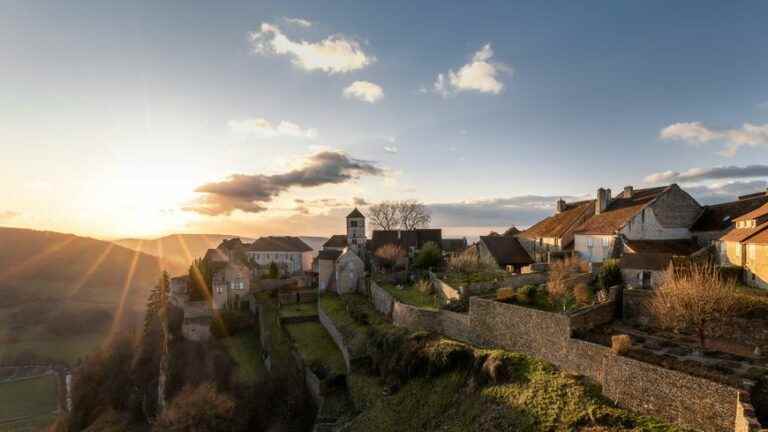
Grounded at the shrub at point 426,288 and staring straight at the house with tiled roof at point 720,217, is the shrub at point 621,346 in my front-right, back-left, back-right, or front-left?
front-right

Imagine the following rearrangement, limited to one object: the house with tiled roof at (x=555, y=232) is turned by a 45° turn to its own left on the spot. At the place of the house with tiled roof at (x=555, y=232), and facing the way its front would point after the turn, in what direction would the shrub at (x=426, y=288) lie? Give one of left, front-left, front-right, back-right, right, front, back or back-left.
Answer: front-right

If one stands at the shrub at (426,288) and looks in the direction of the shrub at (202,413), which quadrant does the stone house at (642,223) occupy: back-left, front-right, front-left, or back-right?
back-left

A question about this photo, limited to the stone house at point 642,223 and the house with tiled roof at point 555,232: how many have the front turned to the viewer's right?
0

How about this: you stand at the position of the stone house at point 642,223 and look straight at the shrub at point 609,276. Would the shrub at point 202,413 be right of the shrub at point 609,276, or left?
right

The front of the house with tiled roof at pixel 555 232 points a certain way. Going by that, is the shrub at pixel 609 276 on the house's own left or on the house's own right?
on the house's own left

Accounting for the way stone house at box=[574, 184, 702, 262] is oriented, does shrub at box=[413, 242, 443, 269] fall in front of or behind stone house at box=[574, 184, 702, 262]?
in front

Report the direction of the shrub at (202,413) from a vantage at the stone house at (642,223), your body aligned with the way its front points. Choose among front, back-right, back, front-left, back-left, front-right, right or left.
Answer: front

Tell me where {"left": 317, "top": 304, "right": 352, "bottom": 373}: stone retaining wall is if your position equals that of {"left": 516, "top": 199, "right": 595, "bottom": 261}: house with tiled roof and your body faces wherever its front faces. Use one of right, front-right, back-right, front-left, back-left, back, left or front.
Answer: front

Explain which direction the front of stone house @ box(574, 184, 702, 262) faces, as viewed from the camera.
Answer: facing the viewer and to the left of the viewer

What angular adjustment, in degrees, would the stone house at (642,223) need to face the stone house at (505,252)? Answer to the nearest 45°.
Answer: approximately 45° to its right

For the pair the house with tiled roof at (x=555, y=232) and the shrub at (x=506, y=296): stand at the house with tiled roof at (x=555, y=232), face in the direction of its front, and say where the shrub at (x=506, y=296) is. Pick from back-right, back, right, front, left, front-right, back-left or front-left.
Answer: front-left

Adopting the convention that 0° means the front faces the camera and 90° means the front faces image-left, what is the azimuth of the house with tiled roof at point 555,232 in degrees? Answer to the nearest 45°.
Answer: approximately 45°

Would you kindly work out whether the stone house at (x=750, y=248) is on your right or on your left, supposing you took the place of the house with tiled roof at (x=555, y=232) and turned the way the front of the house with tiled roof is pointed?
on your left

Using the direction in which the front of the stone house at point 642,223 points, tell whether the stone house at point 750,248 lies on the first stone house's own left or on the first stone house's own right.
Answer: on the first stone house's own left
